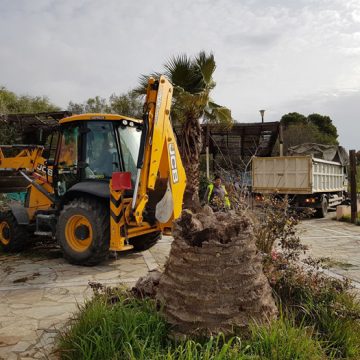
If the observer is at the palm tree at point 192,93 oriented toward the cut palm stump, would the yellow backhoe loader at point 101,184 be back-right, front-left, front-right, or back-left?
front-right

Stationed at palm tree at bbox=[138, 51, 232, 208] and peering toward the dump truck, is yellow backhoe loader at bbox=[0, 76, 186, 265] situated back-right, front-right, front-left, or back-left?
back-right

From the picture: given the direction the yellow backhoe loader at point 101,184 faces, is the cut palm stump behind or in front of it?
behind

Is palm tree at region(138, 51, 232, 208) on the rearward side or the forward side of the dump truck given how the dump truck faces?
on the rearward side

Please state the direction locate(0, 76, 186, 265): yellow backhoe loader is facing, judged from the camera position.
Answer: facing away from the viewer and to the left of the viewer

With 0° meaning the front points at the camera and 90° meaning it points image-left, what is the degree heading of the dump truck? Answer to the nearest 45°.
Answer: approximately 225°

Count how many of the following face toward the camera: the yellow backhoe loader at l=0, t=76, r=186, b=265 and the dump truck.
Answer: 0

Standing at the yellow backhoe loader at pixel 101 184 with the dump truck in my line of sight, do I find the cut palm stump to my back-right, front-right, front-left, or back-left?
back-right

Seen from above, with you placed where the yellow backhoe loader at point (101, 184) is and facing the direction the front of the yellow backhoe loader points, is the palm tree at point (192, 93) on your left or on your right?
on your right

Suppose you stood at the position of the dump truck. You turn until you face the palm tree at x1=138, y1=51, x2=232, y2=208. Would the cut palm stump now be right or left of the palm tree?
left

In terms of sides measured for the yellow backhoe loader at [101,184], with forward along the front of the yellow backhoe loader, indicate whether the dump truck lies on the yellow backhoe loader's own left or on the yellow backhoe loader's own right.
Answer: on the yellow backhoe loader's own right
